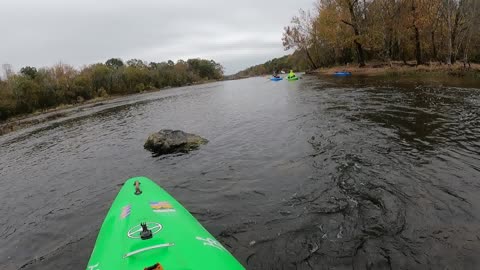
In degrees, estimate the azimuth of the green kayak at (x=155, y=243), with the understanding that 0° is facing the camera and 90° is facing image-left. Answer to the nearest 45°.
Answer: approximately 180°

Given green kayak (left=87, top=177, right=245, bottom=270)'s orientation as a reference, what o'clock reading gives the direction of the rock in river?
The rock in river is roughly at 12 o'clock from the green kayak.
